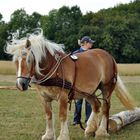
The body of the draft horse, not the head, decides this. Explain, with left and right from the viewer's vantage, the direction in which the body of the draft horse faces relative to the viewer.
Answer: facing the viewer and to the left of the viewer
